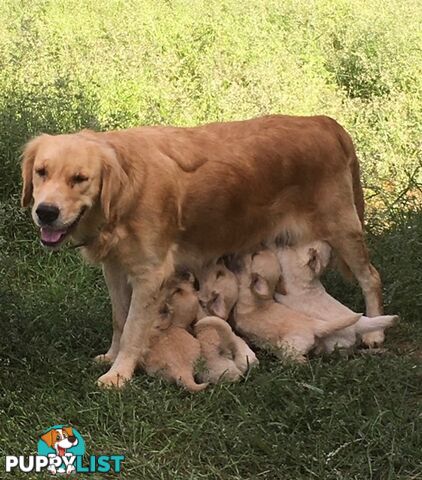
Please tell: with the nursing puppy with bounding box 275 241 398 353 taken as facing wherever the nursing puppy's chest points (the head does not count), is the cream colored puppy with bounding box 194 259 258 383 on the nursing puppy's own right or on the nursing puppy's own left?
on the nursing puppy's own left

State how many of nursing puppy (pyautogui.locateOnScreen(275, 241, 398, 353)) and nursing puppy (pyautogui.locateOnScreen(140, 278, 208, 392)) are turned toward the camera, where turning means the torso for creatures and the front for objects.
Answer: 0

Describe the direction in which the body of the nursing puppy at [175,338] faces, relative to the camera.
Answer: away from the camera

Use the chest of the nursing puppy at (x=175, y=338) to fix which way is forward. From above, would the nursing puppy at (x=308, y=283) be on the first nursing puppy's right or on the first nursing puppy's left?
on the first nursing puppy's right

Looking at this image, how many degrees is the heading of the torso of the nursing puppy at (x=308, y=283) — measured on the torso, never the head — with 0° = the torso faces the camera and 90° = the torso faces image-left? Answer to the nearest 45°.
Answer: approximately 135°

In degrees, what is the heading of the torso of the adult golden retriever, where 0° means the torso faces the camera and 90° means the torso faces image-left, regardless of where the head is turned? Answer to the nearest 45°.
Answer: approximately 45°
